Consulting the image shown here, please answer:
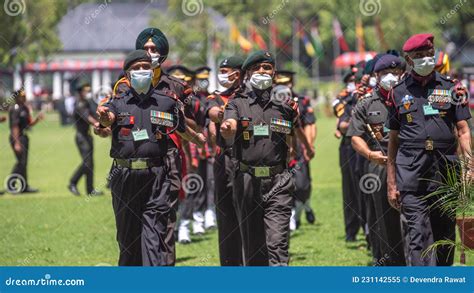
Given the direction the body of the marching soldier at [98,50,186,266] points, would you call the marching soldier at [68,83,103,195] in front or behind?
behind
